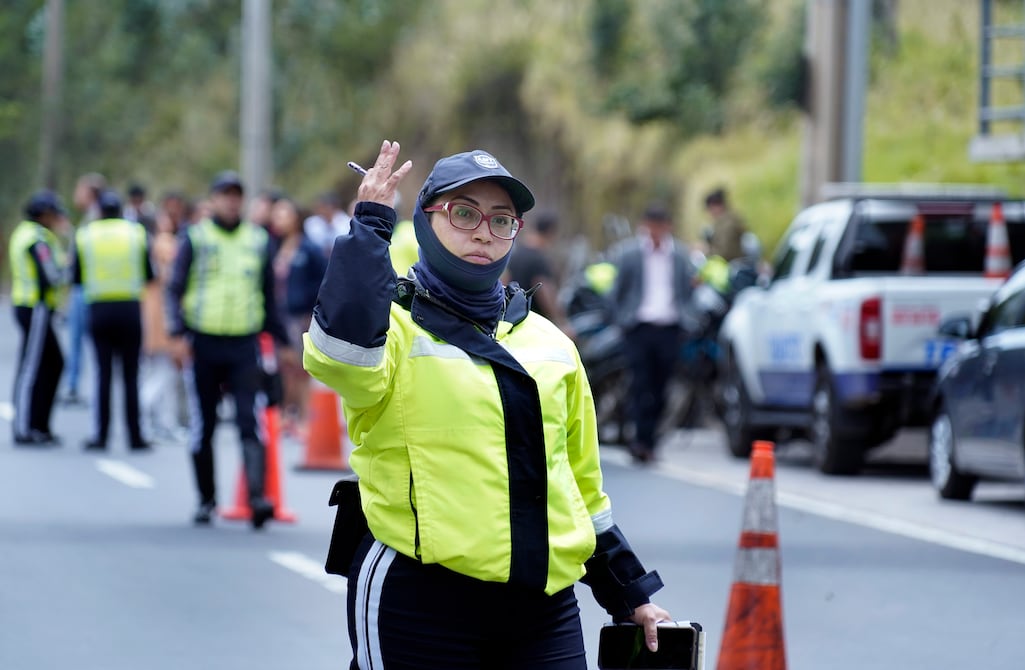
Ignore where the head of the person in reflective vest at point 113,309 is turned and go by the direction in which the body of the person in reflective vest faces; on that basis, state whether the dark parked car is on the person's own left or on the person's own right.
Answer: on the person's own right

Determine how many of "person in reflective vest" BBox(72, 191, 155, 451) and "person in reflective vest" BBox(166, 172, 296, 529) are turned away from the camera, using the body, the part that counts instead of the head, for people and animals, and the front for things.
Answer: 1

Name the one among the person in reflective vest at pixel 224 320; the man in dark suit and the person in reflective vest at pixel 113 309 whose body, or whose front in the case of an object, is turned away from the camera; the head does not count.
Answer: the person in reflective vest at pixel 113 309

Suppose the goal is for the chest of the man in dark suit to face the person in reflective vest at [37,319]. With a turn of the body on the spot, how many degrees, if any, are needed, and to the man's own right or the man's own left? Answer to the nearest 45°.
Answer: approximately 90° to the man's own right

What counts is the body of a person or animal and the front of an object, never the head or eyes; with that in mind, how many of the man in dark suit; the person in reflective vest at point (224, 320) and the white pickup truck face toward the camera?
2

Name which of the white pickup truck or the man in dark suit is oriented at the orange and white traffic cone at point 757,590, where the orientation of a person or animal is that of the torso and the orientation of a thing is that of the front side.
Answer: the man in dark suit

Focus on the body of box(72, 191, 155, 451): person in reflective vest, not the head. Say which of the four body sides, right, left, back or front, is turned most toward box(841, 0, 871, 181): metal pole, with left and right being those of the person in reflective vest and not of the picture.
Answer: right

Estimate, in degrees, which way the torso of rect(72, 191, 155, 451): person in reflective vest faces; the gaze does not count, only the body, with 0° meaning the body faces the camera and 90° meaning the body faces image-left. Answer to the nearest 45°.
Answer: approximately 180°

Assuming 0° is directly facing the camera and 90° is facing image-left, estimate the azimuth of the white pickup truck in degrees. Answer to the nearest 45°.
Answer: approximately 135°

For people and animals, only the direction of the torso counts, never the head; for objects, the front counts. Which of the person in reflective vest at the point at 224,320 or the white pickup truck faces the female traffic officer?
the person in reflective vest
